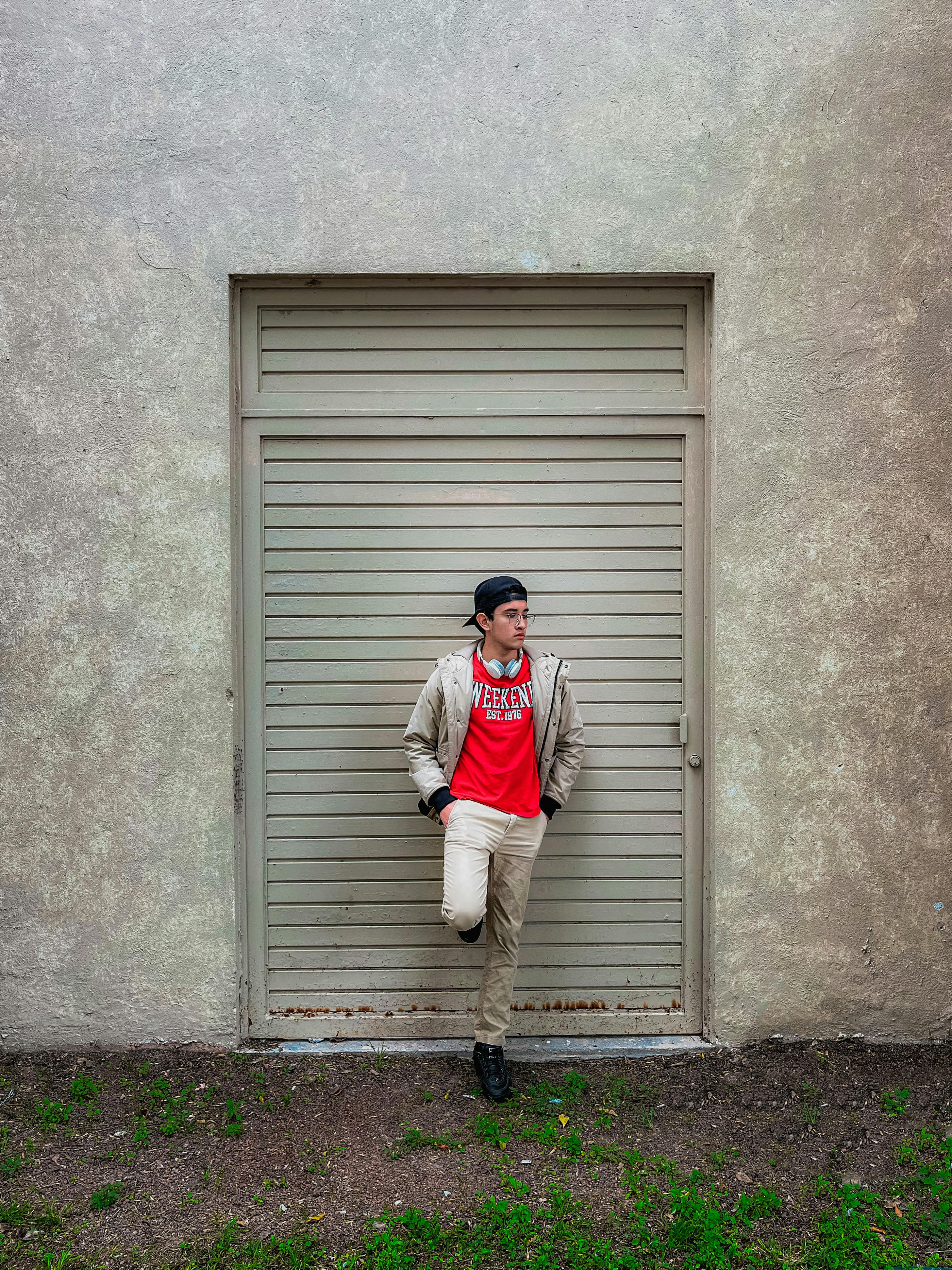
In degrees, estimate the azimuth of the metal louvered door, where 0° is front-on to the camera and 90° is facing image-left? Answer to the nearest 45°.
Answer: approximately 0°
